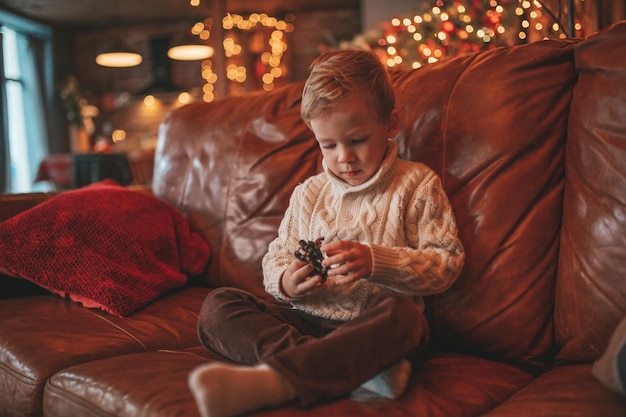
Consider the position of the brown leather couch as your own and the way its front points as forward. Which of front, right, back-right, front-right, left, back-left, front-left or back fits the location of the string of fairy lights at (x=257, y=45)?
back-right

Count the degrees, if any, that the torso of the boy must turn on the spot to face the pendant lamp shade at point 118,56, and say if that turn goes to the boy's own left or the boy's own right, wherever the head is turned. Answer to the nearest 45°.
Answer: approximately 135° to the boy's own right

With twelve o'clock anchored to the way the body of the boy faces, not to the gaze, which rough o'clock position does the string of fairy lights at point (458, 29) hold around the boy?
The string of fairy lights is roughly at 5 o'clock from the boy.

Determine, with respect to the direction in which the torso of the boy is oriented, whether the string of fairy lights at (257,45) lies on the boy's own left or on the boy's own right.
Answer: on the boy's own right

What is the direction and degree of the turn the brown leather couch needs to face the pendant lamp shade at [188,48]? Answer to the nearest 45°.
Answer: approximately 135° to its right

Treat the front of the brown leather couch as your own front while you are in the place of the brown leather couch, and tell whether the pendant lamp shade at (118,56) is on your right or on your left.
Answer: on your right

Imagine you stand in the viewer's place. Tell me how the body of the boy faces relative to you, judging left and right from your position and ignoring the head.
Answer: facing the viewer and to the left of the viewer

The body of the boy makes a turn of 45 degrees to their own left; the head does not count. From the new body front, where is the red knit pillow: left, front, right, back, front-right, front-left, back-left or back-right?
back-right
